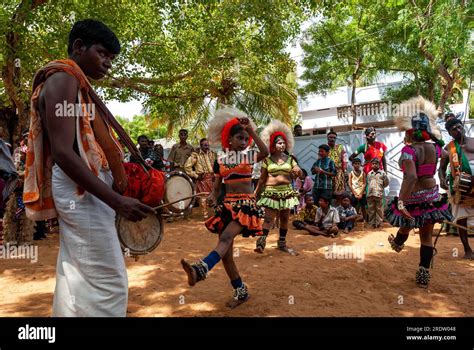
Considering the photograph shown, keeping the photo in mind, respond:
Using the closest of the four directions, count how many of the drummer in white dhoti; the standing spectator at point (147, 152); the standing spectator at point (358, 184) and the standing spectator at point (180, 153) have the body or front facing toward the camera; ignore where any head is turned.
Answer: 3

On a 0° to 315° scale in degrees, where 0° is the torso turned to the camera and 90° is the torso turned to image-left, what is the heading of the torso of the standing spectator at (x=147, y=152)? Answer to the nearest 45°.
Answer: approximately 0°

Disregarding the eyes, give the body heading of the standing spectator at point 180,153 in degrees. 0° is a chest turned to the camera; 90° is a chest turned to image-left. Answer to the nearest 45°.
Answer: approximately 0°

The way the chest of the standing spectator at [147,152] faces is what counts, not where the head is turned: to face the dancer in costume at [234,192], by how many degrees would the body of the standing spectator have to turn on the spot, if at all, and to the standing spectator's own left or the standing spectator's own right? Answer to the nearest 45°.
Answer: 0° — they already face them

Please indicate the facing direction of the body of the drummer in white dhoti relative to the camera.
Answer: to the viewer's right

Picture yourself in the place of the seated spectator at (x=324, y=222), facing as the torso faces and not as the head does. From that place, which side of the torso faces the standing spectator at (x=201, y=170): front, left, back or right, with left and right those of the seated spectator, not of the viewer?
right

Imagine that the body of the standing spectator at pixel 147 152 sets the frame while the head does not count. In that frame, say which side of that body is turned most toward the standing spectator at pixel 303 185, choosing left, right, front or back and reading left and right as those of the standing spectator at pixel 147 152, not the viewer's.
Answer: left

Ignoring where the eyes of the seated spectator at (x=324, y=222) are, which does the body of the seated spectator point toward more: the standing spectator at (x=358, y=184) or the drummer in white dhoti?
the drummer in white dhoti
